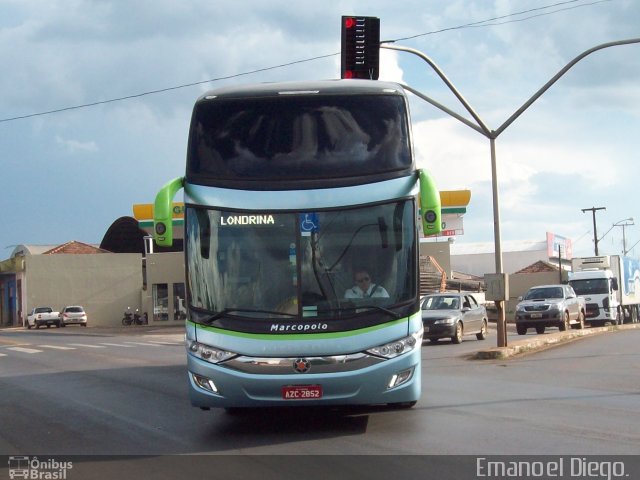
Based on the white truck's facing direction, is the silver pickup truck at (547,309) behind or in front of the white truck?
in front

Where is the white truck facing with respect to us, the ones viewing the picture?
facing the viewer and to the left of the viewer

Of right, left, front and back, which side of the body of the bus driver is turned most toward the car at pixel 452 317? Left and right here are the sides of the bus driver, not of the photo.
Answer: back

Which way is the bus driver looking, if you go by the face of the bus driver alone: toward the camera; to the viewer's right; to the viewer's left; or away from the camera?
toward the camera

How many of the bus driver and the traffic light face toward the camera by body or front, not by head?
2

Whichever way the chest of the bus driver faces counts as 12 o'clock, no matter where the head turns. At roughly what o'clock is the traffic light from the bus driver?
The traffic light is roughly at 6 o'clock from the bus driver.

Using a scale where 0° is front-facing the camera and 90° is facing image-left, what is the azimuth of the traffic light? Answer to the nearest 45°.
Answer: approximately 0°

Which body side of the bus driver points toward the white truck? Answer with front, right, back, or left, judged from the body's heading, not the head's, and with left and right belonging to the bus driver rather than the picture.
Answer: back

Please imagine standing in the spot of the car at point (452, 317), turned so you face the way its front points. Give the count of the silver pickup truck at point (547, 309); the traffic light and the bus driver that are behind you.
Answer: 1

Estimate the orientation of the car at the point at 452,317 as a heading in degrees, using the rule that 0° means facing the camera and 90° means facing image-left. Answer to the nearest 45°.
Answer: approximately 45°

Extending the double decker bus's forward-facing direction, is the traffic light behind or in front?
behind

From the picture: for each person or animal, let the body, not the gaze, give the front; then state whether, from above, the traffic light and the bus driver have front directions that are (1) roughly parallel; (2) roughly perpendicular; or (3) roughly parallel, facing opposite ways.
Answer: roughly parallel

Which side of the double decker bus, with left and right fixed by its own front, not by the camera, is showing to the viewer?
front

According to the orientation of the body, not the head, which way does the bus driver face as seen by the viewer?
toward the camera
